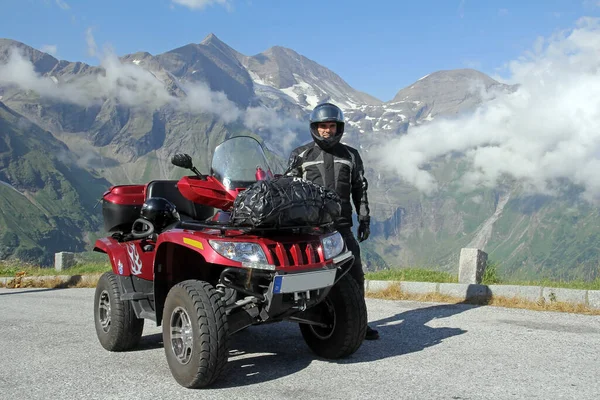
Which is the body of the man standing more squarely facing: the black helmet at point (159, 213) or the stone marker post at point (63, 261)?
the black helmet

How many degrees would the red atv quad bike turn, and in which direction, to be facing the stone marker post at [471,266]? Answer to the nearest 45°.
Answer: approximately 90° to its left

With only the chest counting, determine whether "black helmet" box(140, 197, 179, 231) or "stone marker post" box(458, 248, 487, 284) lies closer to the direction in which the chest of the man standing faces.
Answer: the black helmet

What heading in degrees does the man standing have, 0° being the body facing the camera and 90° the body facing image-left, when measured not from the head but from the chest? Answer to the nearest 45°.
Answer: approximately 0°

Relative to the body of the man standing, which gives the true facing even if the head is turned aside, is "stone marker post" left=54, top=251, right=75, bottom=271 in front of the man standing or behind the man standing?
behind
